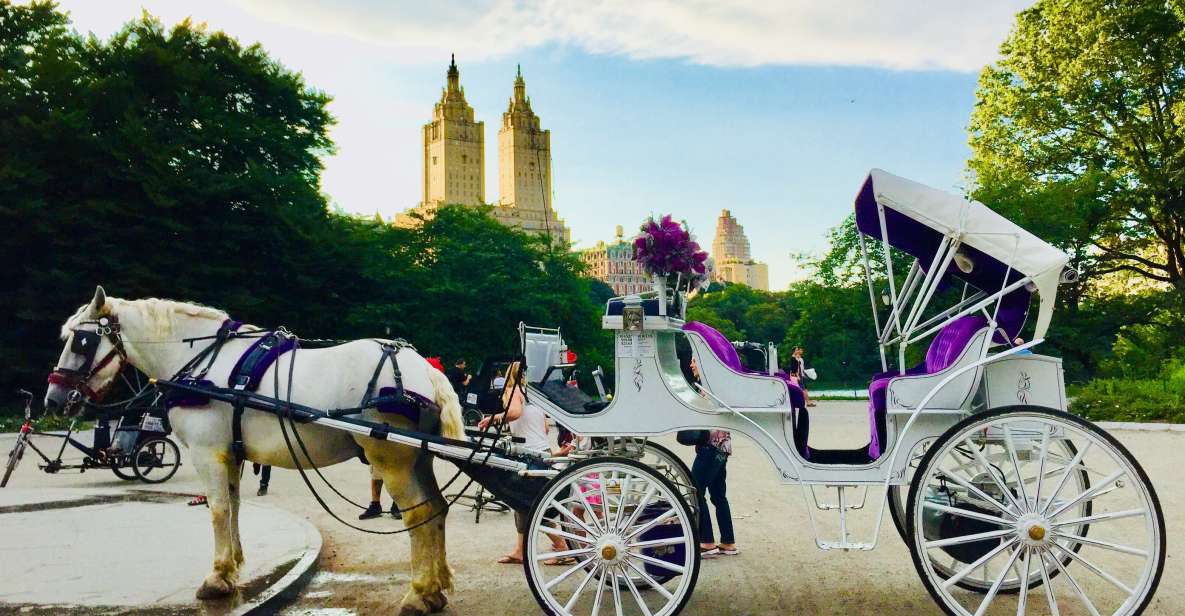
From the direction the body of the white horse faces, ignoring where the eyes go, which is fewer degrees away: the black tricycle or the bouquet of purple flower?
the black tricycle

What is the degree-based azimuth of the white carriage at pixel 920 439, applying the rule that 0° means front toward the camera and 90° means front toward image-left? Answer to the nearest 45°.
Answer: approximately 90°

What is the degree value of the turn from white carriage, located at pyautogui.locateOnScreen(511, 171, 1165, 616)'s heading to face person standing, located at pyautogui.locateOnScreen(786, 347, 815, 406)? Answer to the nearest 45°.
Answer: approximately 90° to its right

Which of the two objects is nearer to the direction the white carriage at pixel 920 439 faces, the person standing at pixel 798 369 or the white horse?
the white horse

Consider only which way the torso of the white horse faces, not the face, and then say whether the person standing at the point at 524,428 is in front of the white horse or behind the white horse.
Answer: behind

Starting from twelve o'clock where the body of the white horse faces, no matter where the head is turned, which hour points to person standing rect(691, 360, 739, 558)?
The person standing is roughly at 6 o'clock from the white horse.

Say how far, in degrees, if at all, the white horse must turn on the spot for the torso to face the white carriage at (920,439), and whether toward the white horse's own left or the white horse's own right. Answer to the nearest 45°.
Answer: approximately 135° to the white horse's own left

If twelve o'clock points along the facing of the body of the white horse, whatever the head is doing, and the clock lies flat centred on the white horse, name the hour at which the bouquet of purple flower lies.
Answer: The bouquet of purple flower is roughly at 7 o'clock from the white horse.

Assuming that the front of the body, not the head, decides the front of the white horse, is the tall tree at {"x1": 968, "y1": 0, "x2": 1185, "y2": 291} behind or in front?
behind

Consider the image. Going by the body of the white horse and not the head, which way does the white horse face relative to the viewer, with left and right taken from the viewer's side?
facing to the left of the viewer

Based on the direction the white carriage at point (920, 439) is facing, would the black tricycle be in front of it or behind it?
in front

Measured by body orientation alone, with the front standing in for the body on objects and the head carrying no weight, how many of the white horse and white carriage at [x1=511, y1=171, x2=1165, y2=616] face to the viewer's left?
2
